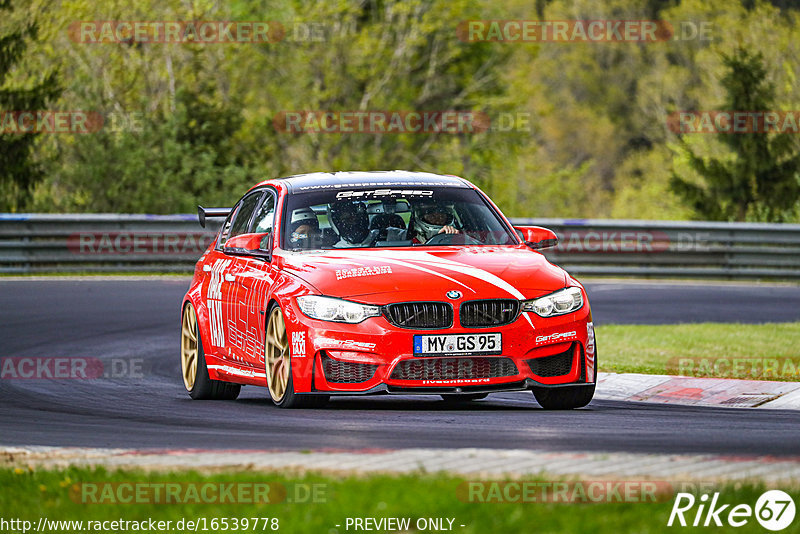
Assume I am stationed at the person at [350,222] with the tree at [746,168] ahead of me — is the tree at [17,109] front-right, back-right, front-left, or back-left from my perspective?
front-left

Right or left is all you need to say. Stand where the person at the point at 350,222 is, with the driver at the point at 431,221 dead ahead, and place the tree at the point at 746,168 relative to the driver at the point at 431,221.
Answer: left

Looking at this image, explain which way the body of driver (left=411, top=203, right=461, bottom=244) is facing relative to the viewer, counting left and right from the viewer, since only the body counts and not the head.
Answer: facing the viewer and to the right of the viewer

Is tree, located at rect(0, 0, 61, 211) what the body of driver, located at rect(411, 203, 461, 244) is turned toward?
no

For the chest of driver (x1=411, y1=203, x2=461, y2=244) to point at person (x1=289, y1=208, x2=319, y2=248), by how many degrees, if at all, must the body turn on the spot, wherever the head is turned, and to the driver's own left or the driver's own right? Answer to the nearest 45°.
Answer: approximately 135° to the driver's own right
